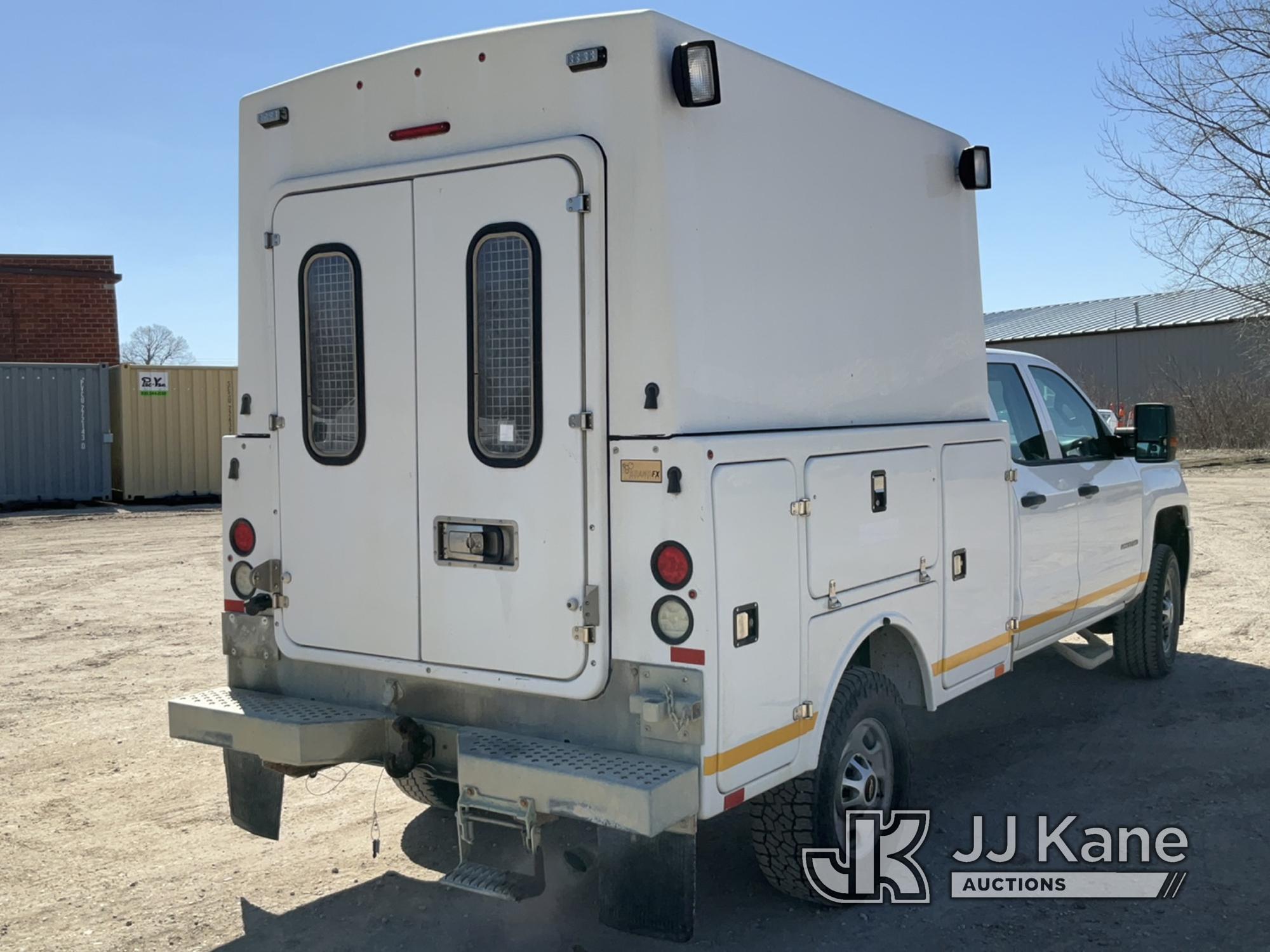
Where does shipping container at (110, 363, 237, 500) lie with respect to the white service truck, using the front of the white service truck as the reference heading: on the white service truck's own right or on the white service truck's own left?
on the white service truck's own left

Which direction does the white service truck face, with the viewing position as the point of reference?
facing away from the viewer and to the right of the viewer

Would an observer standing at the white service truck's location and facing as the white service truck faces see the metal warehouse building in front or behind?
in front

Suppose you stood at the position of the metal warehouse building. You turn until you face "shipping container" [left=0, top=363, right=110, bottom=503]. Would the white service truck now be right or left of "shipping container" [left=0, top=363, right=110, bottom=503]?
left

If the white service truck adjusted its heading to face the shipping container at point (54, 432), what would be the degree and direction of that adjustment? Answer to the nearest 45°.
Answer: approximately 90° to its left

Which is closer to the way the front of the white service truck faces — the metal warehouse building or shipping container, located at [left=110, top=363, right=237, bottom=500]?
the metal warehouse building

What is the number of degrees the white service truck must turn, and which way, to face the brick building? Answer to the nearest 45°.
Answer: approximately 90° to its left

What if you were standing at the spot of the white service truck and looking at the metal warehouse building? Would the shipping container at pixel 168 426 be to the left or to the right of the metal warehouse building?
left
